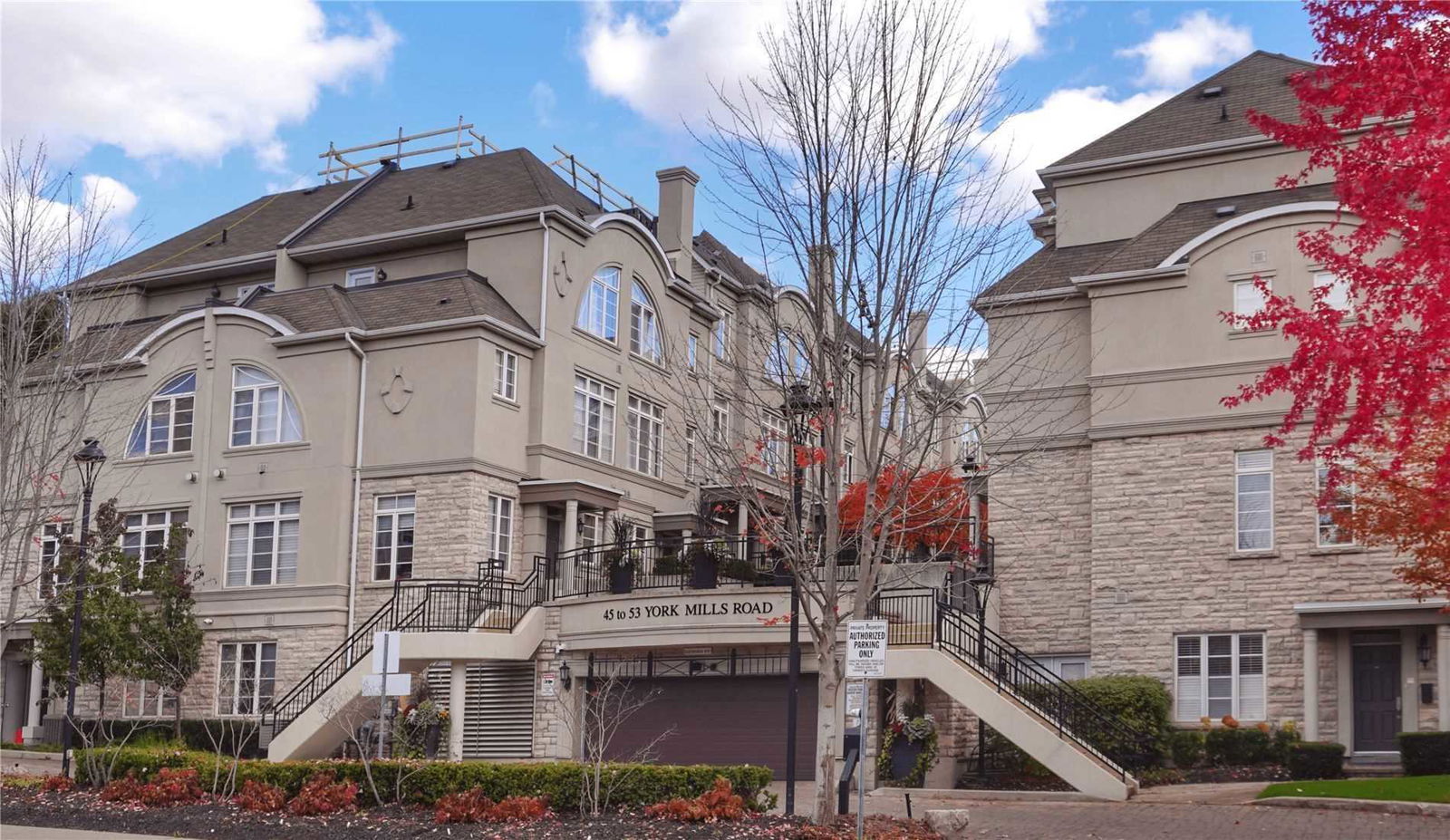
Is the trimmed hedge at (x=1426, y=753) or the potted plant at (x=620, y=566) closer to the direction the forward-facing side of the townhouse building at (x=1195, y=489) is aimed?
the trimmed hedge

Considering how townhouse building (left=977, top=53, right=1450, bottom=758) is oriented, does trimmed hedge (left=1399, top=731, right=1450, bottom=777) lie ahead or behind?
ahead

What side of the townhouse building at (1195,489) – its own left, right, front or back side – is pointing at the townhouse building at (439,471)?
right

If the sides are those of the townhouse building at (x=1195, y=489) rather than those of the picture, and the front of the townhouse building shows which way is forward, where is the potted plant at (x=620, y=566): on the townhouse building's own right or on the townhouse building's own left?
on the townhouse building's own right

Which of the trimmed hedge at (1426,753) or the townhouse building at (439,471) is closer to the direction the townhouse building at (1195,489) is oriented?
the trimmed hedge

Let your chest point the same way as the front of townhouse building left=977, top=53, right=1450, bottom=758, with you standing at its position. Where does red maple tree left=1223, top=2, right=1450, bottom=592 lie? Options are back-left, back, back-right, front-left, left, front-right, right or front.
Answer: front

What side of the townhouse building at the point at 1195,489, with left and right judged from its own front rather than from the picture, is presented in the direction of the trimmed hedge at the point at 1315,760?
front

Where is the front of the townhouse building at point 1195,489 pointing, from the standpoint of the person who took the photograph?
facing the viewer
